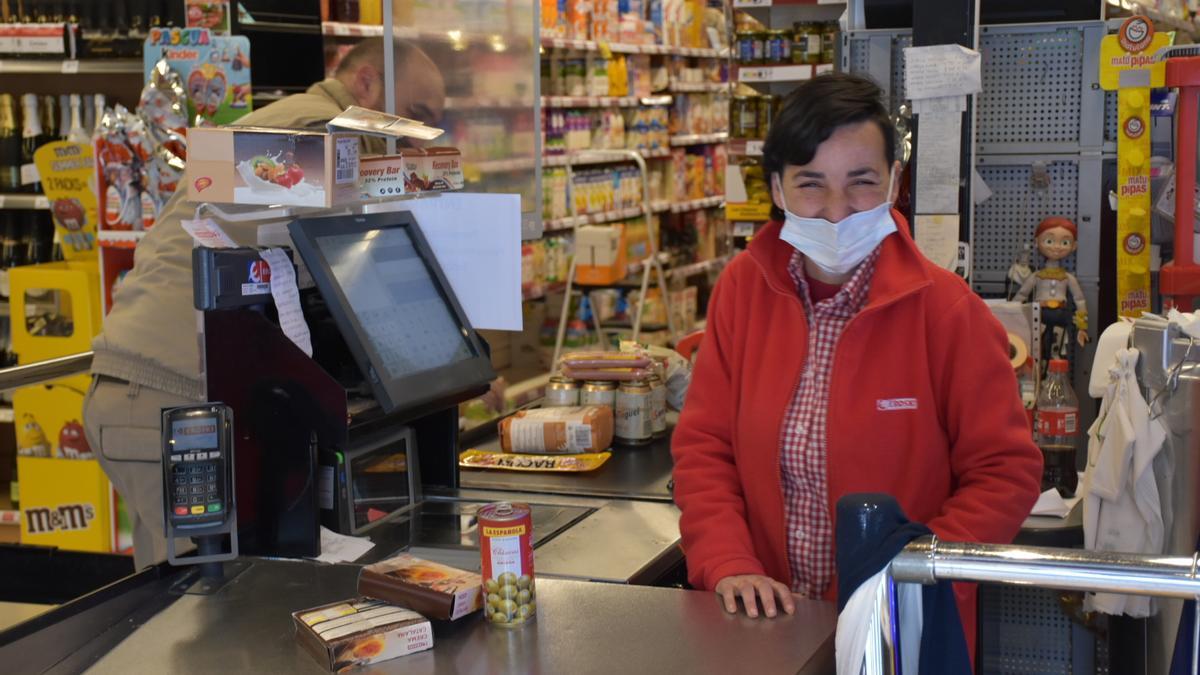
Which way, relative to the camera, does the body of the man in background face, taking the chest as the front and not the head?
to the viewer's right

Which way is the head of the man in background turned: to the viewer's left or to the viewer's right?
to the viewer's right

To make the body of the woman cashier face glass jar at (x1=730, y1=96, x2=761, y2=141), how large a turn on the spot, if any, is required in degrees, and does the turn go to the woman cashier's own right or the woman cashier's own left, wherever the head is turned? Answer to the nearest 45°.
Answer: approximately 180°

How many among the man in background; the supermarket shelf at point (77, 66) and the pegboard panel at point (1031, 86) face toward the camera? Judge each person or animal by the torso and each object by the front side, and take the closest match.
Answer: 2

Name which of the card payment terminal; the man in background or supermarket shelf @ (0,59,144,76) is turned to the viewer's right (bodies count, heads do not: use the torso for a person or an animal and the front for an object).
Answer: the man in background

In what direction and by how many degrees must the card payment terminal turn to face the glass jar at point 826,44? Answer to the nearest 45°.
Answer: approximately 135° to its left
